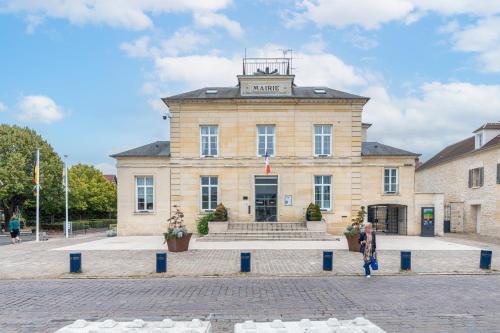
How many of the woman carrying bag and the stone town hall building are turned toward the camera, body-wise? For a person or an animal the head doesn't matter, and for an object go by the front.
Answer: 2

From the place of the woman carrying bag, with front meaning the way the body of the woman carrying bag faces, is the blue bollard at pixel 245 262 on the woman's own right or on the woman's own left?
on the woman's own right

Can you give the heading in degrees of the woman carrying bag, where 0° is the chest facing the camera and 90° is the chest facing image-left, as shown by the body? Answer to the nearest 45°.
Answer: approximately 0°

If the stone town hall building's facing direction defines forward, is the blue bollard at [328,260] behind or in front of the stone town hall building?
in front
